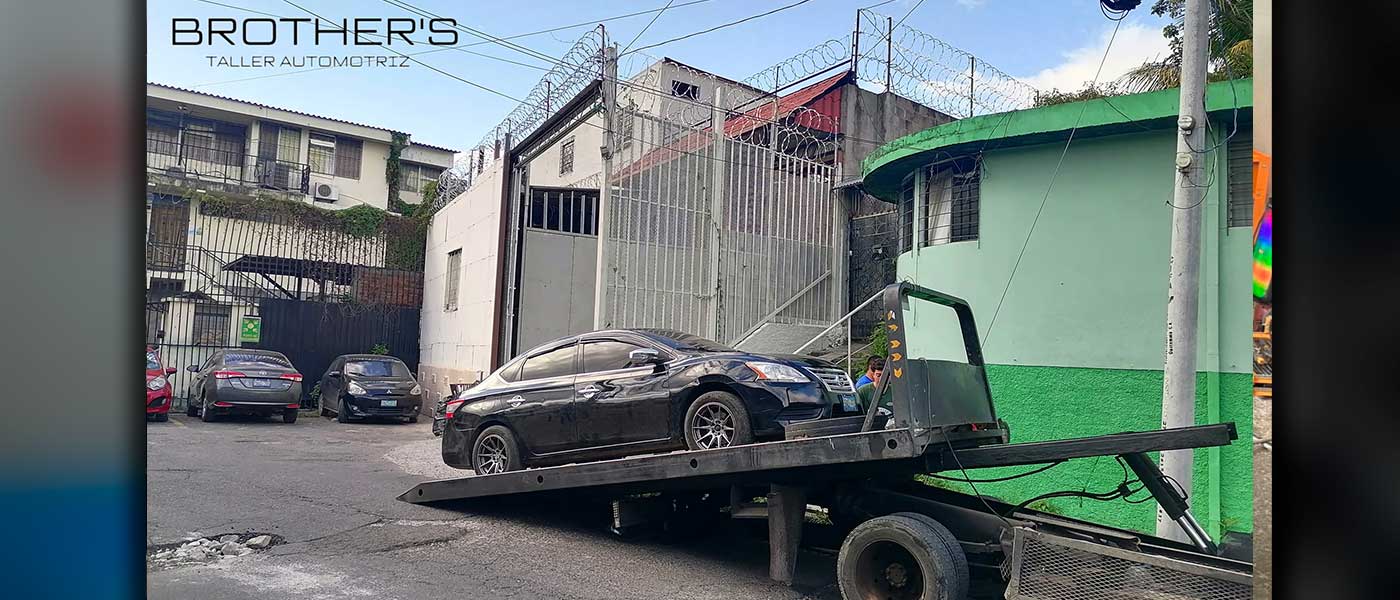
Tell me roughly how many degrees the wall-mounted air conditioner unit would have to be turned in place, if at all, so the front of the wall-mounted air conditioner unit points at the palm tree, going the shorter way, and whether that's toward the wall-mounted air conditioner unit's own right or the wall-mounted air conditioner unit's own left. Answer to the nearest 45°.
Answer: approximately 45° to the wall-mounted air conditioner unit's own left

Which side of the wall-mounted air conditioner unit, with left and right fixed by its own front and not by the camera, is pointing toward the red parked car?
front

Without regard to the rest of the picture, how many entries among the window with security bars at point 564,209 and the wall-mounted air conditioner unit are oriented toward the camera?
2

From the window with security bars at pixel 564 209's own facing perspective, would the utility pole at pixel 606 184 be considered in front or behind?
in front

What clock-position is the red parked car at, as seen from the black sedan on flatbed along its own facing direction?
The red parked car is roughly at 6 o'clock from the black sedan on flatbed.

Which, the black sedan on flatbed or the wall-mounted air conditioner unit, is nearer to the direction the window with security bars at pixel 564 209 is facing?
the black sedan on flatbed

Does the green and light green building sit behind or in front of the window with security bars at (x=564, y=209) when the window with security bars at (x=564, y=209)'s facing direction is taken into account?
in front

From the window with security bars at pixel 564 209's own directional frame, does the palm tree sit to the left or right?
on its left

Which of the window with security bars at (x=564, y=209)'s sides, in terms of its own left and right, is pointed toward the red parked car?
right

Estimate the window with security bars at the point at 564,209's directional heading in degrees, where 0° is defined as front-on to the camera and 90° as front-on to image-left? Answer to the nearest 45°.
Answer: approximately 0°

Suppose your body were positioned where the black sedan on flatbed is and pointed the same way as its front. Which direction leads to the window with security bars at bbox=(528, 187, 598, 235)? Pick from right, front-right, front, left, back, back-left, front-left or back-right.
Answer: back-left

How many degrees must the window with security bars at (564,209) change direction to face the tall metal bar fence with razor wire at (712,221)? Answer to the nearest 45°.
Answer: approximately 45° to its left

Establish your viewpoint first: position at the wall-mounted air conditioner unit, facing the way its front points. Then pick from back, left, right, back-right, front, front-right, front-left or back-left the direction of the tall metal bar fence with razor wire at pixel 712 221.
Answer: front-left
